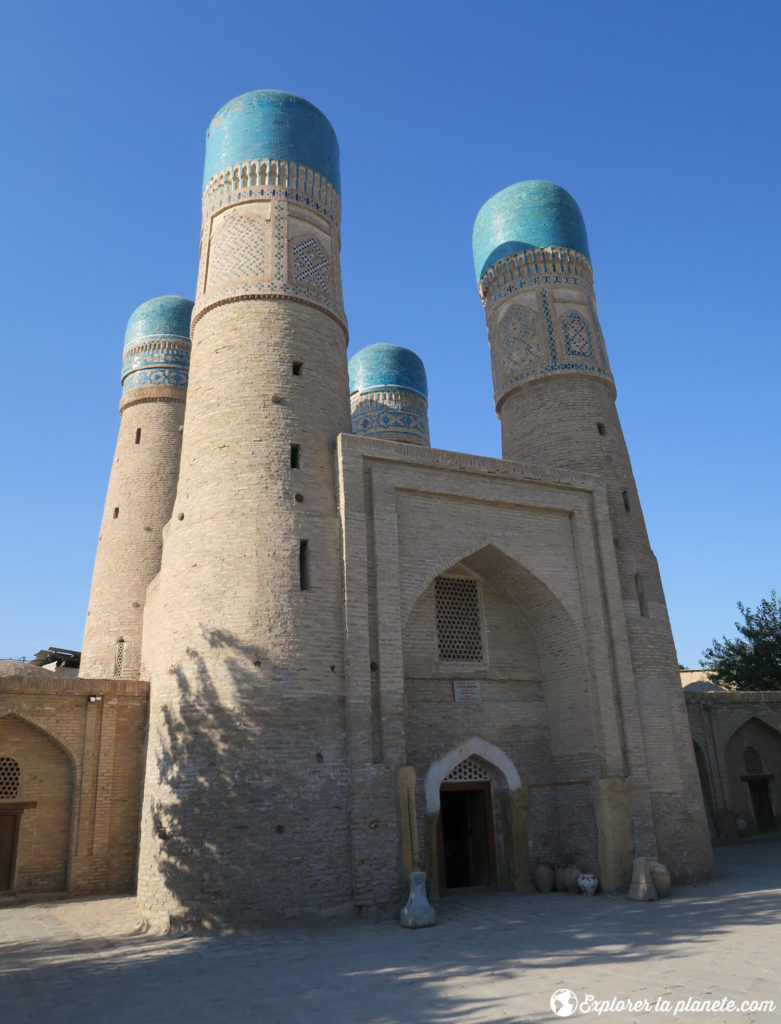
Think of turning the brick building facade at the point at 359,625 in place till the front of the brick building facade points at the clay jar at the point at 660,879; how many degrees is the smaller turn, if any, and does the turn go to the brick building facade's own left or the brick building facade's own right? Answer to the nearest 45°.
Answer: approximately 45° to the brick building facade's own left

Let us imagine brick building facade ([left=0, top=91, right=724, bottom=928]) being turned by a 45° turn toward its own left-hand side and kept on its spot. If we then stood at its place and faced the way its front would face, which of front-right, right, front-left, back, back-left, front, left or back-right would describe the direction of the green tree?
front-left

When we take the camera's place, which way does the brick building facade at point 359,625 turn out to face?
facing the viewer and to the right of the viewer

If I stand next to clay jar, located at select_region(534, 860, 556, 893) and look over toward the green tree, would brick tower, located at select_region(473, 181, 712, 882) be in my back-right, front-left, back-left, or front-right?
front-right
